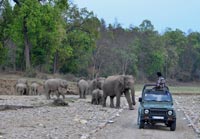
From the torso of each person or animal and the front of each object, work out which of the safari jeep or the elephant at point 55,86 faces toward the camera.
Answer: the safari jeep

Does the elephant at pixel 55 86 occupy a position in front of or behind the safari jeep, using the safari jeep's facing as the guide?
behind

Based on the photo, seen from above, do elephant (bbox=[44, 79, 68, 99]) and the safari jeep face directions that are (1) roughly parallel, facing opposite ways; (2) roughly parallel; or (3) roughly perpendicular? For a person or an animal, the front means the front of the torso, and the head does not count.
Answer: roughly perpendicular

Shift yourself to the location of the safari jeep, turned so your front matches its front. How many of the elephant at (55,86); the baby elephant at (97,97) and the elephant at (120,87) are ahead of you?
0

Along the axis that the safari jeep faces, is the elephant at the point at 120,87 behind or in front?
behind

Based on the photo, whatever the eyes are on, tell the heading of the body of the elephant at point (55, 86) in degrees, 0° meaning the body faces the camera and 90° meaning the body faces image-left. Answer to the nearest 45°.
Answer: approximately 270°

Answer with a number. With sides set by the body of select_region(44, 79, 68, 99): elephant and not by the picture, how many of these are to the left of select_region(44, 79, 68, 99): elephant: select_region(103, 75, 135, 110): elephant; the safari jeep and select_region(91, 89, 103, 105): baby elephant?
0

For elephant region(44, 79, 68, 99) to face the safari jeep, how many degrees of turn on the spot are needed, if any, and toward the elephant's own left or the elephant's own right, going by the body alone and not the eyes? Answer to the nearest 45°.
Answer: approximately 90° to the elephant's own right

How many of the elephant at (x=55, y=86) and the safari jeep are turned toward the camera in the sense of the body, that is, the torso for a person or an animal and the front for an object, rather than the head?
1

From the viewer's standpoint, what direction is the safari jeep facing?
toward the camera
